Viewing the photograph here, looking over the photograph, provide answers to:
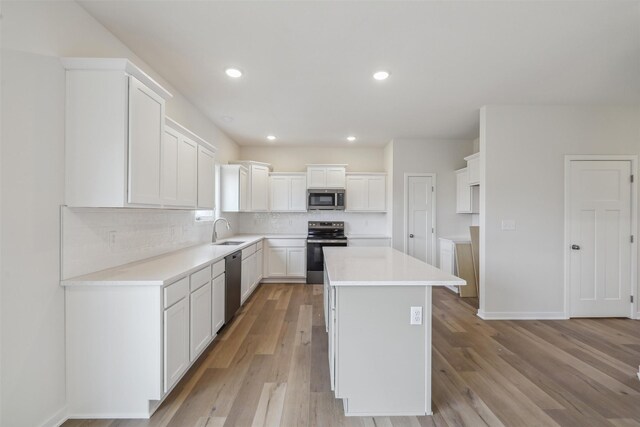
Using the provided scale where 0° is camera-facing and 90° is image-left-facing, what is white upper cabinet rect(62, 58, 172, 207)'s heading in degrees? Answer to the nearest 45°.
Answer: approximately 315°

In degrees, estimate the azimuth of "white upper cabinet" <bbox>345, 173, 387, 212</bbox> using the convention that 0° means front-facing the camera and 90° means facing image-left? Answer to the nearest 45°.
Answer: approximately 0°

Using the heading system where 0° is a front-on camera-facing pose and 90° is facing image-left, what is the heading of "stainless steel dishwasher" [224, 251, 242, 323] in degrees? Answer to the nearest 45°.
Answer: approximately 270°

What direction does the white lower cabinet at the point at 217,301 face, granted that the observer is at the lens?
facing to the right of the viewer

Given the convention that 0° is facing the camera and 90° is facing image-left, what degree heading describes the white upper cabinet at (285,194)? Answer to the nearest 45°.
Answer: approximately 0°

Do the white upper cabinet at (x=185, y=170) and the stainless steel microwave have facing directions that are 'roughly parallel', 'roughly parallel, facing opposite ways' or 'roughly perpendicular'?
roughly perpendicular

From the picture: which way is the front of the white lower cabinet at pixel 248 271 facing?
to the viewer's right
